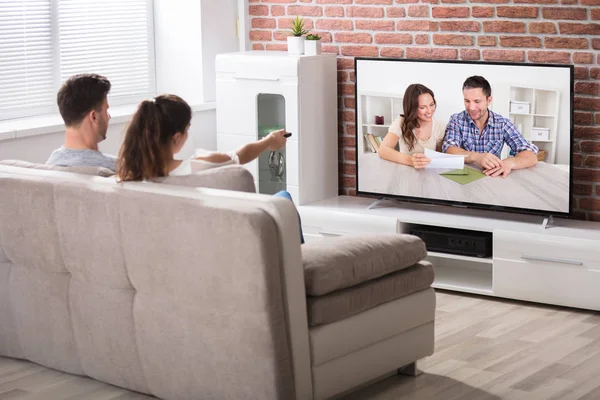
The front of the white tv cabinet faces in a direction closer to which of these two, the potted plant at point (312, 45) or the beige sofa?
the beige sofa

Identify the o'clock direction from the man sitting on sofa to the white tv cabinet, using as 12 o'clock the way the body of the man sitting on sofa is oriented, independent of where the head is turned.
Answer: The white tv cabinet is roughly at 1 o'clock from the man sitting on sofa.

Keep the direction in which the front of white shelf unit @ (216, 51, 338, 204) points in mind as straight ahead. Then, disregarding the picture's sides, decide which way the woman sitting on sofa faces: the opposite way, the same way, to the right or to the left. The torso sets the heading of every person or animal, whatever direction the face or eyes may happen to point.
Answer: the opposite way

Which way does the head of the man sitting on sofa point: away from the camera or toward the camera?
away from the camera

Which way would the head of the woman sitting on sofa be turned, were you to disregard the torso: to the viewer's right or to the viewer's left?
to the viewer's right

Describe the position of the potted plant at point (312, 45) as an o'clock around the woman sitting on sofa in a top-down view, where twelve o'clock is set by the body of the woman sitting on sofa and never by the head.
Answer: The potted plant is roughly at 11 o'clock from the woman sitting on sofa.

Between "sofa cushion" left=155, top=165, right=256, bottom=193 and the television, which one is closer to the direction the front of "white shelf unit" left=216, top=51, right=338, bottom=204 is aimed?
the sofa cushion

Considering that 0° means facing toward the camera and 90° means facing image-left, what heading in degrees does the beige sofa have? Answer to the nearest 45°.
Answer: approximately 225°

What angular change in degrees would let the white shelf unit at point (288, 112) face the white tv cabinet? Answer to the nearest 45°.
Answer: approximately 90° to its left

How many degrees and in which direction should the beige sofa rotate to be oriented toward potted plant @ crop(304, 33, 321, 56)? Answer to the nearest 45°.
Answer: approximately 45° to its left

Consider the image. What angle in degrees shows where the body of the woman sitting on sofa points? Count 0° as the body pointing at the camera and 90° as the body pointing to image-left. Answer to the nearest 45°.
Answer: approximately 225°

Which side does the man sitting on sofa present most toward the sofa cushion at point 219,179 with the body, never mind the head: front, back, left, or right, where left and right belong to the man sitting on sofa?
right

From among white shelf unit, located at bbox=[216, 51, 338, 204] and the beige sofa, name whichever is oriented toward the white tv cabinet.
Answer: the beige sofa
